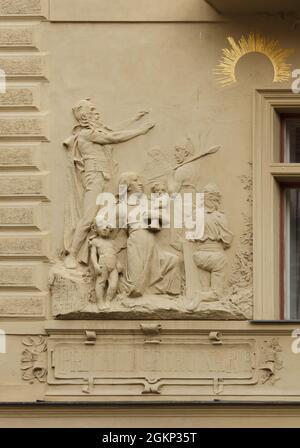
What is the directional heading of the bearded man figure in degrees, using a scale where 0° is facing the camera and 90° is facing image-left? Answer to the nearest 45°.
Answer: approximately 270°

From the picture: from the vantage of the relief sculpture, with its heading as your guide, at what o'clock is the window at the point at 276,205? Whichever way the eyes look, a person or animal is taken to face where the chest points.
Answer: The window is roughly at 9 o'clock from the relief sculpture.
